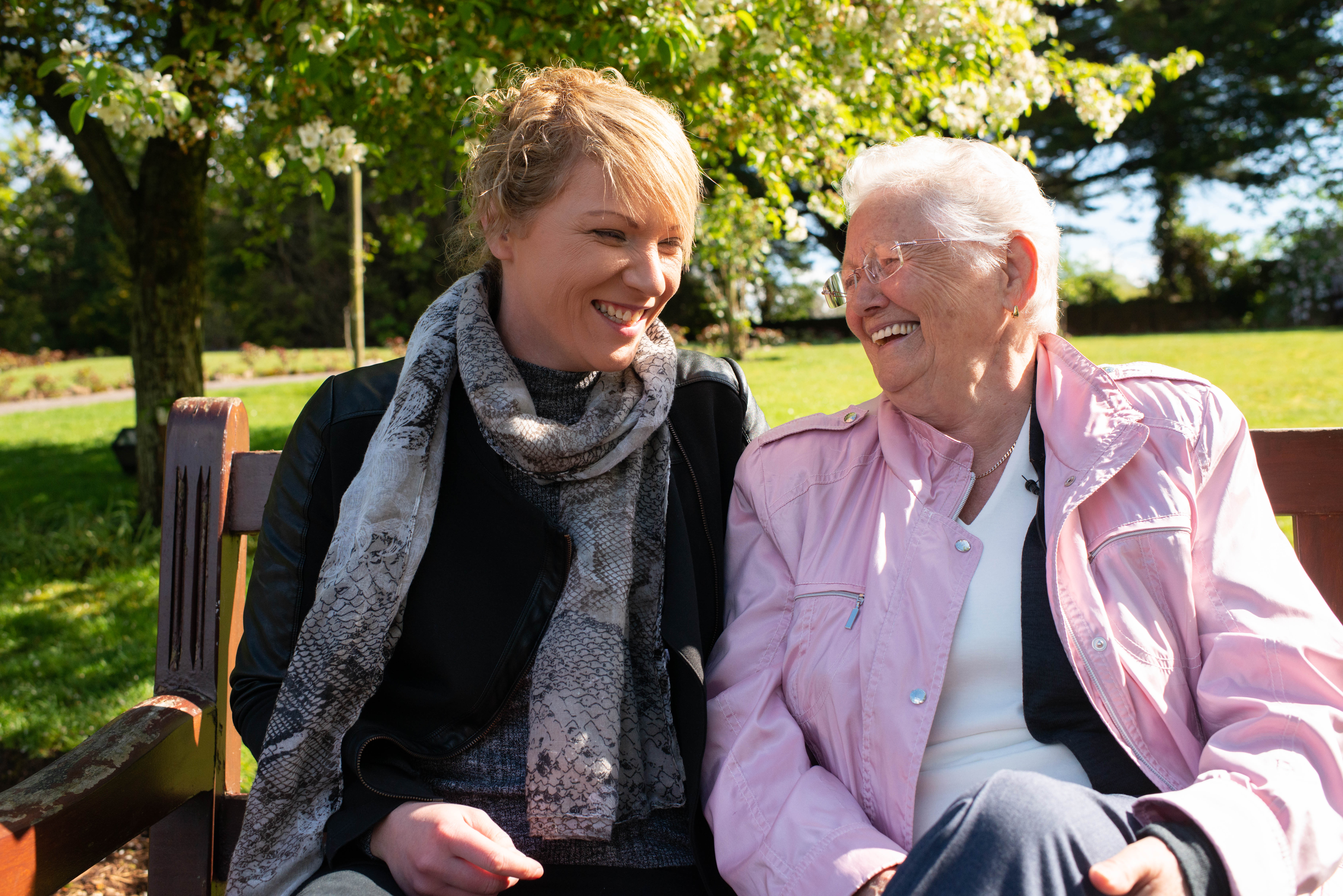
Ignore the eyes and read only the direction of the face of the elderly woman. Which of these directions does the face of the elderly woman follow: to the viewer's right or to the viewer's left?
to the viewer's left

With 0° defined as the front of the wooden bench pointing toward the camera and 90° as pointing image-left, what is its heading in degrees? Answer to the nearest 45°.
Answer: approximately 0°

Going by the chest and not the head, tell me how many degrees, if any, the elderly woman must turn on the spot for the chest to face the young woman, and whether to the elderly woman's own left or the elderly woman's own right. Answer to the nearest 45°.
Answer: approximately 90° to the elderly woman's own right

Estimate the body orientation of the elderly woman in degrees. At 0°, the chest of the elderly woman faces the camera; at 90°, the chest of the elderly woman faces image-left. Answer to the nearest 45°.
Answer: approximately 0°

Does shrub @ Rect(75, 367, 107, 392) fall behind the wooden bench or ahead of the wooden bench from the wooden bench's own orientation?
behind

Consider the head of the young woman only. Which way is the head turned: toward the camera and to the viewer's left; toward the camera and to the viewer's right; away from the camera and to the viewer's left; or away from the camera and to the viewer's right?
toward the camera and to the viewer's right

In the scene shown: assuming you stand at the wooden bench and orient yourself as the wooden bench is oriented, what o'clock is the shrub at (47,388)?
The shrub is roughly at 5 o'clock from the wooden bench.

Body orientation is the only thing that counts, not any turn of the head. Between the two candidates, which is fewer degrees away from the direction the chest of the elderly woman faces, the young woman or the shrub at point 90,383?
the young woman
